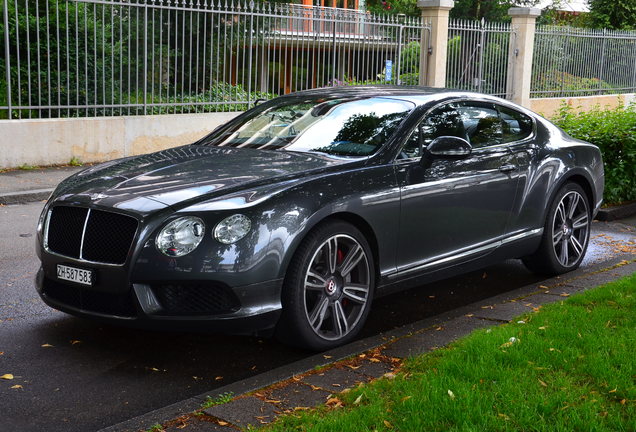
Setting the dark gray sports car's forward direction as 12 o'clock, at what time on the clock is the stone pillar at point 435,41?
The stone pillar is roughly at 5 o'clock from the dark gray sports car.

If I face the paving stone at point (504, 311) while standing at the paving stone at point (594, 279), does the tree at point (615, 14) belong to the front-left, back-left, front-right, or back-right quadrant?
back-right

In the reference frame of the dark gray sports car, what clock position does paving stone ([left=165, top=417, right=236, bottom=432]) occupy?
The paving stone is roughly at 11 o'clock from the dark gray sports car.

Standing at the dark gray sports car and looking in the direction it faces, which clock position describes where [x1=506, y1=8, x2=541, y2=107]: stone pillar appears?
The stone pillar is roughly at 5 o'clock from the dark gray sports car.

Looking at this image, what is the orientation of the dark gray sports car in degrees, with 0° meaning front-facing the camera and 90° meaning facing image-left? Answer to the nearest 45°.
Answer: approximately 45°

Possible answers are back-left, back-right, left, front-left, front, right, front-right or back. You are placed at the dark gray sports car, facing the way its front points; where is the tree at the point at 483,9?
back-right

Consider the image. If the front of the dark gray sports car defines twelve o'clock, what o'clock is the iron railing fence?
The iron railing fence is roughly at 4 o'clock from the dark gray sports car.

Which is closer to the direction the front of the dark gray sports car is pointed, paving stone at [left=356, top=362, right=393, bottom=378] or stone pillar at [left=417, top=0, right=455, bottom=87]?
the paving stone

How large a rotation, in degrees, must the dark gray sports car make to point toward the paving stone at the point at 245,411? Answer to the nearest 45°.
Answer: approximately 45° to its left

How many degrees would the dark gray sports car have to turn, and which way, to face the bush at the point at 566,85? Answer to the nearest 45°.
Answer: approximately 135° to its right
